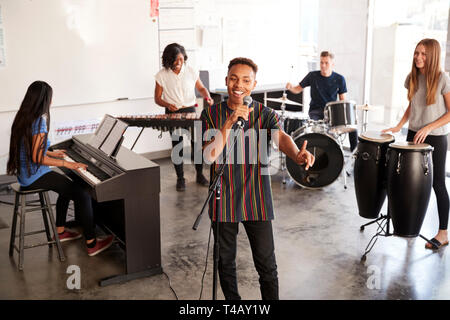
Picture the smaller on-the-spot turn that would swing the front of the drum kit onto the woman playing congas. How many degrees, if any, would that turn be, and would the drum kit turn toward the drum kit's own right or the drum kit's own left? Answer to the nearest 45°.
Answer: approximately 45° to the drum kit's own left

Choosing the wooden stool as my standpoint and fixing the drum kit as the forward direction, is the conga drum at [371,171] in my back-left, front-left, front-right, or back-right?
front-right

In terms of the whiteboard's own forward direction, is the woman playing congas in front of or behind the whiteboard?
in front

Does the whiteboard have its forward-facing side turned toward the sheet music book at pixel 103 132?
yes

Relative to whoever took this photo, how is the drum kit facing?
facing the viewer

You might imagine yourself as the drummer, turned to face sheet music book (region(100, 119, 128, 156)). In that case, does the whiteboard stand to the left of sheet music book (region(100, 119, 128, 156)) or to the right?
right

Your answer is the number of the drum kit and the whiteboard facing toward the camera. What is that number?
2

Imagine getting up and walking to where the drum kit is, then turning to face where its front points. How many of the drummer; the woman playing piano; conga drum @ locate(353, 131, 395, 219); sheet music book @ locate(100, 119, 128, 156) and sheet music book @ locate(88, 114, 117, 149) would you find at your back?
1

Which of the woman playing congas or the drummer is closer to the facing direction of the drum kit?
the woman playing congas

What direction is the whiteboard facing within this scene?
toward the camera

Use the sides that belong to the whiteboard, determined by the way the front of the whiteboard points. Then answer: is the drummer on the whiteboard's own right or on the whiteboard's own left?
on the whiteboard's own left

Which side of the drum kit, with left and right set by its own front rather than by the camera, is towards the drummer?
back

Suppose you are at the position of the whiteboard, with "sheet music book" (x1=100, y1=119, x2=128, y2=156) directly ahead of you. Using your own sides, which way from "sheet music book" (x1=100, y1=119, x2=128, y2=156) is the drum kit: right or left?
left

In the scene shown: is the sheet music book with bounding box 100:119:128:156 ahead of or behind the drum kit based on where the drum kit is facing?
ahead

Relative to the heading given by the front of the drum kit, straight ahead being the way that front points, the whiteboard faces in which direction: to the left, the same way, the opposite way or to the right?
the same way

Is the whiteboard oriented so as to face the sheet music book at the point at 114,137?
yes
